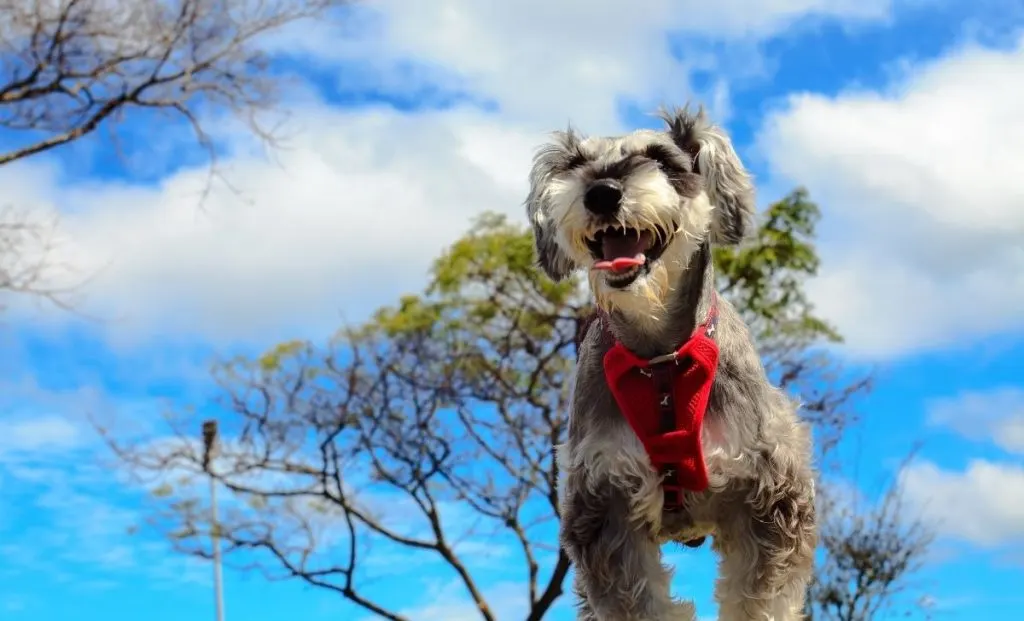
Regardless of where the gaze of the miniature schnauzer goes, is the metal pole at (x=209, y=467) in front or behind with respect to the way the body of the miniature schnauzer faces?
behind

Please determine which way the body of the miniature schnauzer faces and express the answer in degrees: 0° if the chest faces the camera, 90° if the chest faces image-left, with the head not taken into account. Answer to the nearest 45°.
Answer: approximately 0°
